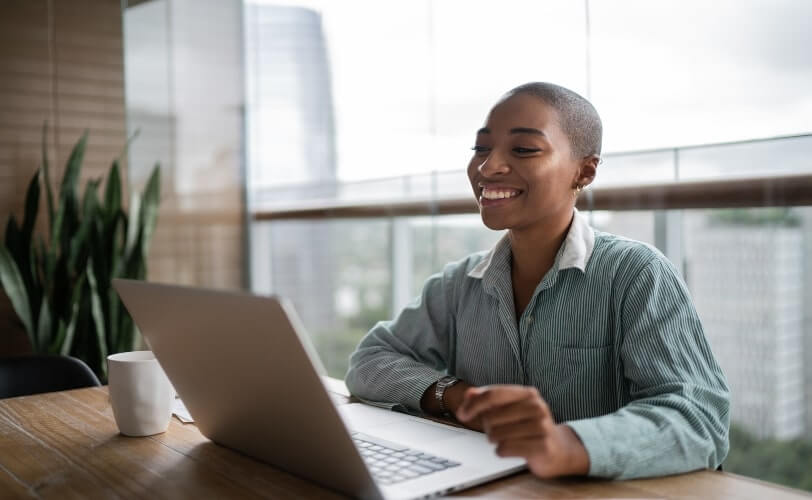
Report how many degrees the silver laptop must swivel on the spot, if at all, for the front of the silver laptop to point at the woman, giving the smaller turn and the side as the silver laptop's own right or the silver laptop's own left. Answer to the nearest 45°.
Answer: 0° — it already faces them

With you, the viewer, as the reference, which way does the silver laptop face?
facing away from the viewer and to the right of the viewer

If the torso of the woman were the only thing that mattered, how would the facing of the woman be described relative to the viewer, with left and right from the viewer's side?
facing the viewer and to the left of the viewer

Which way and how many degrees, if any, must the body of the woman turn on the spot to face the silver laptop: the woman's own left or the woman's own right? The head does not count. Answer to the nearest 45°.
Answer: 0° — they already face it

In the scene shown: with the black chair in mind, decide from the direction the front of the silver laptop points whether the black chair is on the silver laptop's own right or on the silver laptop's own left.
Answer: on the silver laptop's own left

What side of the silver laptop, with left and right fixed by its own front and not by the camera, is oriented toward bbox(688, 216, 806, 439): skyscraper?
front

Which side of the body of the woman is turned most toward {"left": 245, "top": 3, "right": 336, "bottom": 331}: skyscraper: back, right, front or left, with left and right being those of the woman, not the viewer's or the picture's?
right

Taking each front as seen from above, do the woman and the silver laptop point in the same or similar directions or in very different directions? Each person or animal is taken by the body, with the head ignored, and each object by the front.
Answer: very different directions

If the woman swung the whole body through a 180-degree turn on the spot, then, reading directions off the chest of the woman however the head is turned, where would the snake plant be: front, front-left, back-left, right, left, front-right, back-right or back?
left

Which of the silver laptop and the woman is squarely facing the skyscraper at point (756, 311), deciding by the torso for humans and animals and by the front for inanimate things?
the silver laptop

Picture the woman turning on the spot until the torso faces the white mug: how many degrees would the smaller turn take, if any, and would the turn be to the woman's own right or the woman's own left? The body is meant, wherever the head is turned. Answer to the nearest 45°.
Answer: approximately 45° to the woman's own right

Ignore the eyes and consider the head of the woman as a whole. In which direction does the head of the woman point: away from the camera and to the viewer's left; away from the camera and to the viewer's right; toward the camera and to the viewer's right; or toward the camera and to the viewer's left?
toward the camera and to the viewer's left
